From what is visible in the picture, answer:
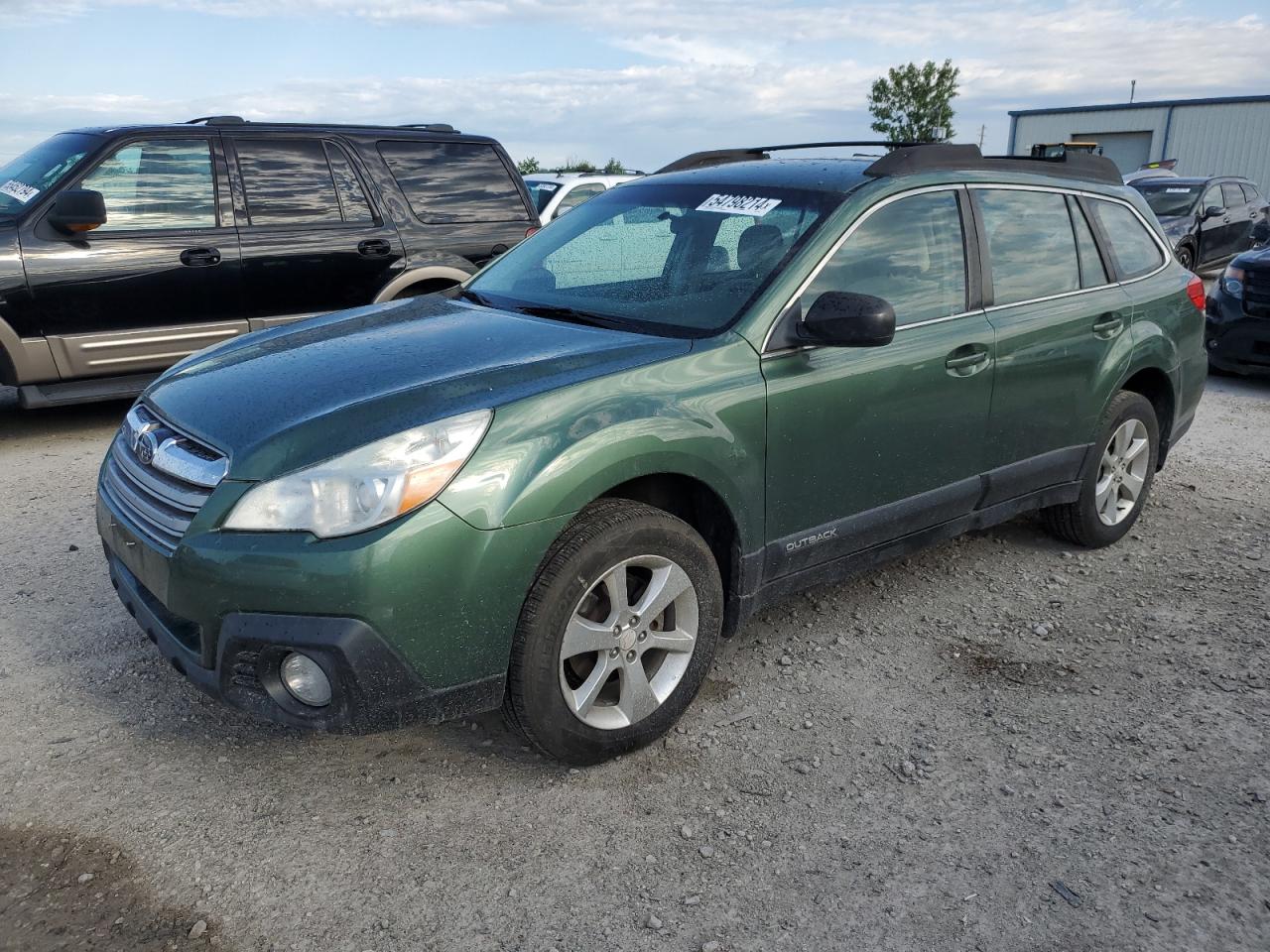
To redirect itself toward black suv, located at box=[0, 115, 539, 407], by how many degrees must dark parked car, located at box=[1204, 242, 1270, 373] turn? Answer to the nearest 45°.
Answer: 0° — it already faces it

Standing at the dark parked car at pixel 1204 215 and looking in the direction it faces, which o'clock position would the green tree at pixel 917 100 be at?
The green tree is roughly at 4 o'clock from the dark parked car.

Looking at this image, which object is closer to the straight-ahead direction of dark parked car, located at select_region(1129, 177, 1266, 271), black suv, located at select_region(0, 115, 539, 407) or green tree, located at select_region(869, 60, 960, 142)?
the black suv

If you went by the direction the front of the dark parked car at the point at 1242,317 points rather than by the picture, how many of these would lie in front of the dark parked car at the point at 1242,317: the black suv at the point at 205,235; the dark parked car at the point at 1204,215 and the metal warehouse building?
1

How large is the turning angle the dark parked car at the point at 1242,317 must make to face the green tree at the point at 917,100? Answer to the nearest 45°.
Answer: approximately 135° to its right

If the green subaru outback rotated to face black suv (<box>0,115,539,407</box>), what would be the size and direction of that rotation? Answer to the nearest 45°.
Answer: approximately 90° to its right

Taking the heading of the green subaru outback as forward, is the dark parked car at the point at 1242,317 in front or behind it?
behind

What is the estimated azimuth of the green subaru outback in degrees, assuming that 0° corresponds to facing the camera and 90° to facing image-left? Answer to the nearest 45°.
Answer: approximately 45°

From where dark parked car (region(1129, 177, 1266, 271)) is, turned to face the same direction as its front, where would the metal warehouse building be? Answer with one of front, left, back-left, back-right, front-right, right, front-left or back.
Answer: back-right

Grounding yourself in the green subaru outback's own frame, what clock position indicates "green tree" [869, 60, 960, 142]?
The green tree is roughly at 5 o'clock from the green subaru outback.

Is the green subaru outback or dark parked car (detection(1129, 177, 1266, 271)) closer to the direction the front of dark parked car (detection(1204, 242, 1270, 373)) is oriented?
the green subaru outback

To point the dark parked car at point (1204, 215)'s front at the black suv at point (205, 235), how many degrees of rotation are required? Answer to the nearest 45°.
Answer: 0° — it already faces it
